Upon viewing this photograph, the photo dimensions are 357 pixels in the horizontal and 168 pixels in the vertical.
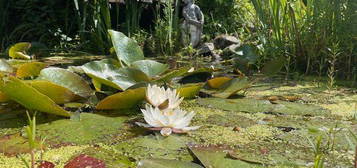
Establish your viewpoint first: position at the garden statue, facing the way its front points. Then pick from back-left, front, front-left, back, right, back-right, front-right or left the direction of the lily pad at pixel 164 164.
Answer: front-left

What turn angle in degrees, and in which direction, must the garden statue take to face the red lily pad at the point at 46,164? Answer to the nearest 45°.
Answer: approximately 45° to its left

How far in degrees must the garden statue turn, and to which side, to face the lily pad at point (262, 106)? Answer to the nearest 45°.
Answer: approximately 45° to its left

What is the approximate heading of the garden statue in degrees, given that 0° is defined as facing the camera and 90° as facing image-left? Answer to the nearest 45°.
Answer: approximately 45°

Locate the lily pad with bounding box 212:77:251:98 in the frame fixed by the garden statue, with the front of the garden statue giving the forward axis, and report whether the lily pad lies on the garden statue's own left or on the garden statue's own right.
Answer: on the garden statue's own left

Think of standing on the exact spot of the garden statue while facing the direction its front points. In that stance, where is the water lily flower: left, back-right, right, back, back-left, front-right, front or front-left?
front-left
